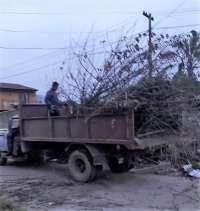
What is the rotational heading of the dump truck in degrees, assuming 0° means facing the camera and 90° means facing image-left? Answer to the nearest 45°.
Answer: approximately 135°

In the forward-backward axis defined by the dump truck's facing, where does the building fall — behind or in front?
in front

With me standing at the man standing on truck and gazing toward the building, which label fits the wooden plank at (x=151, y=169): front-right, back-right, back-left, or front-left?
back-right

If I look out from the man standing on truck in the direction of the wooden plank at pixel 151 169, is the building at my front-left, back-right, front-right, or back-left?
back-left

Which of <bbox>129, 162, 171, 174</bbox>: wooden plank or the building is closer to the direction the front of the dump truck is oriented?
the building
